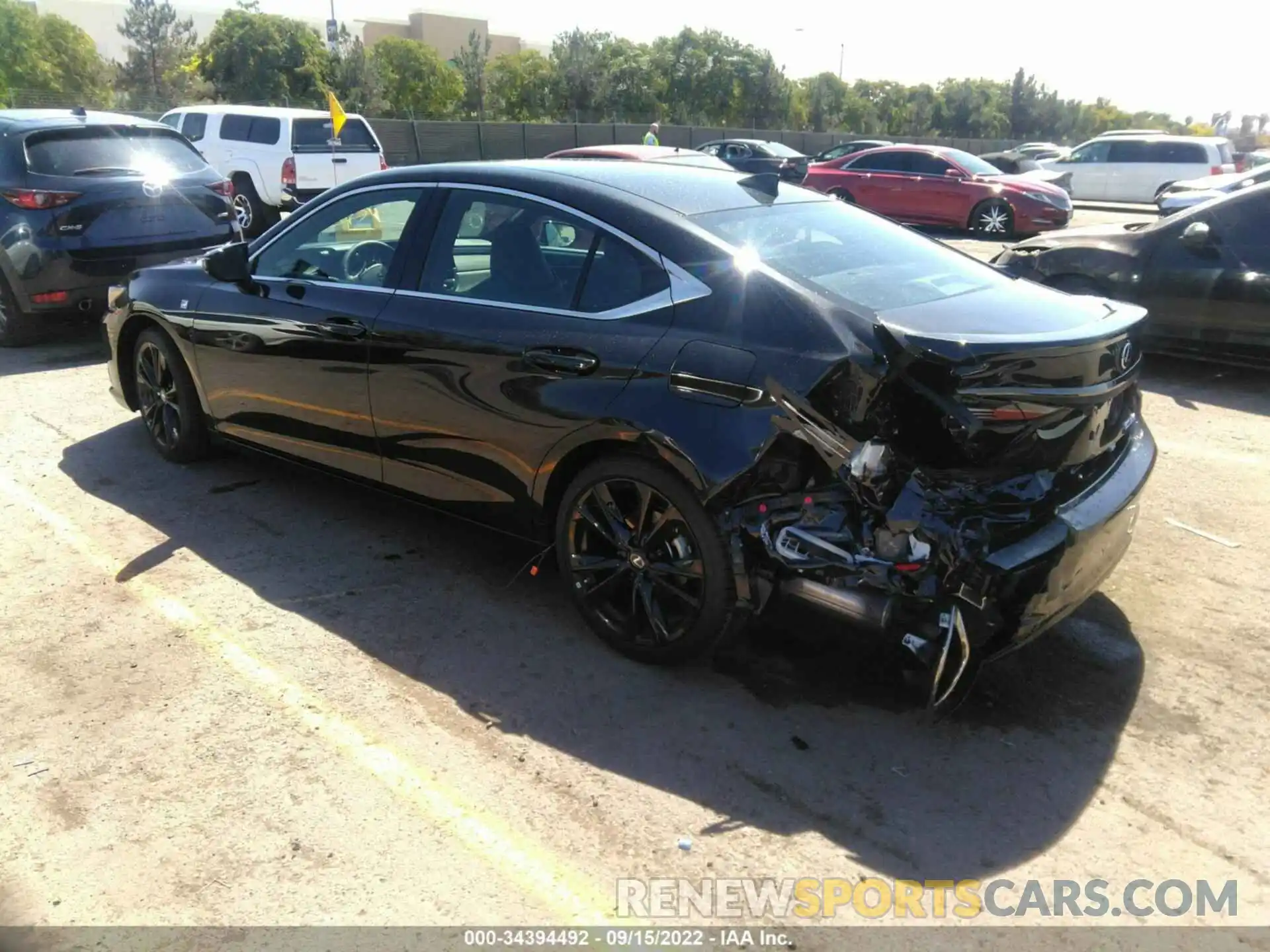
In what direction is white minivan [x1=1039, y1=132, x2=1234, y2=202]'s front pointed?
to the viewer's left

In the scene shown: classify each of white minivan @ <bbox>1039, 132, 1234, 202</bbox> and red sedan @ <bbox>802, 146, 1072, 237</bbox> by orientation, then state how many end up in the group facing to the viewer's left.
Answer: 1

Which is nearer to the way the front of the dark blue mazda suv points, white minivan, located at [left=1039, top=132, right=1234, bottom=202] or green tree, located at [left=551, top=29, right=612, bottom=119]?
the green tree

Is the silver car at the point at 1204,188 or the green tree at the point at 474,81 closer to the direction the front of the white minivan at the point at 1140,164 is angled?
the green tree

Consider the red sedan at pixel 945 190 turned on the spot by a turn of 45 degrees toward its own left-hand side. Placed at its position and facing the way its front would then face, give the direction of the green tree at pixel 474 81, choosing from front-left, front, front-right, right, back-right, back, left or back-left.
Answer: back-left

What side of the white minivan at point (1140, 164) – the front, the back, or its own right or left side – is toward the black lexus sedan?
left

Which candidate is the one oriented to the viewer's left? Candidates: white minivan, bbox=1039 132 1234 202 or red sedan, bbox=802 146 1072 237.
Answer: the white minivan

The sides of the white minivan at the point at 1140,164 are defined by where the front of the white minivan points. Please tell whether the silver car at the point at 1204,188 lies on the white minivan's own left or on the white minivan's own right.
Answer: on the white minivan's own left

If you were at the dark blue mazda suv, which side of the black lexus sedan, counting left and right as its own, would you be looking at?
front

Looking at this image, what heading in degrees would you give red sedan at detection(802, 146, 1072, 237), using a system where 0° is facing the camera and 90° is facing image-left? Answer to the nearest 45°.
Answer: approximately 315°

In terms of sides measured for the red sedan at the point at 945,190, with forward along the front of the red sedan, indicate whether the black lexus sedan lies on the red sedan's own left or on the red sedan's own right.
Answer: on the red sedan's own right

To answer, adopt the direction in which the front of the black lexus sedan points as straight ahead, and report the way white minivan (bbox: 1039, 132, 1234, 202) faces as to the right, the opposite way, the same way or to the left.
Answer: the same way

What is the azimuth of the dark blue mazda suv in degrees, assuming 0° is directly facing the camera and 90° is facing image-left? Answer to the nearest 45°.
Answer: approximately 135°

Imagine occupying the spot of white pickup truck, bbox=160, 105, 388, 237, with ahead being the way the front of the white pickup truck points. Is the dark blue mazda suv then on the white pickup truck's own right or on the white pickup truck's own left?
on the white pickup truck's own left

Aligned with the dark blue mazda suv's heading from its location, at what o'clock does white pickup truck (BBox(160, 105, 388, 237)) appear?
The white pickup truck is roughly at 2 o'clock from the dark blue mazda suv.

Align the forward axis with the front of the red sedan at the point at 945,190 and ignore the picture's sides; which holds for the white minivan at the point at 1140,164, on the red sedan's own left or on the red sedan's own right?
on the red sedan's own left

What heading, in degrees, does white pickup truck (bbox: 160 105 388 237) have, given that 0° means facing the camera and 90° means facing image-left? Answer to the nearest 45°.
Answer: approximately 135°
